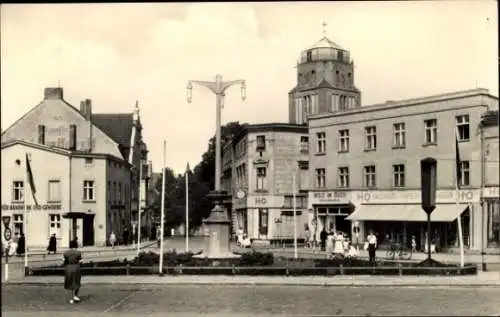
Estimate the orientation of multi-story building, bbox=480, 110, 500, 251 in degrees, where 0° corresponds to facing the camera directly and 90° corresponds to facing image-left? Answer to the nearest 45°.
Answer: approximately 45°

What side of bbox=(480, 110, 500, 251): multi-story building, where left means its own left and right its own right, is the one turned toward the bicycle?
front

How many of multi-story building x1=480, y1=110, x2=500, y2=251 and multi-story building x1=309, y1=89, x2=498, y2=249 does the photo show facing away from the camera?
0

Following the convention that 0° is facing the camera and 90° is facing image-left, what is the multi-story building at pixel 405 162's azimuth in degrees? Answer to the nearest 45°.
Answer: approximately 45°

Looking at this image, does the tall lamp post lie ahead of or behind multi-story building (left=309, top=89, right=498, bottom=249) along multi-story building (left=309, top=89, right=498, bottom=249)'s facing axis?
ahead

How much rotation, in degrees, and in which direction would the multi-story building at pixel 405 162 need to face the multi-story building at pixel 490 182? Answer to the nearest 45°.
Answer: approximately 90° to its left
